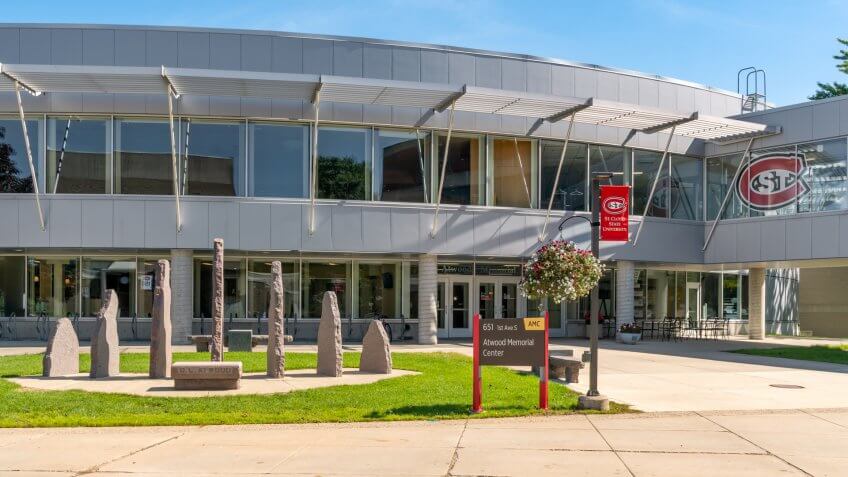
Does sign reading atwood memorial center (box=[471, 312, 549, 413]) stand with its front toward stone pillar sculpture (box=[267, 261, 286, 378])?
no

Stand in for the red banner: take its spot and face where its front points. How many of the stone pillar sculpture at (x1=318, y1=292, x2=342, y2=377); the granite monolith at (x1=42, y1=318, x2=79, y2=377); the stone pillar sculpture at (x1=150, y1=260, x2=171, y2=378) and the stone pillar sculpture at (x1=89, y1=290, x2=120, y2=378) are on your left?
0

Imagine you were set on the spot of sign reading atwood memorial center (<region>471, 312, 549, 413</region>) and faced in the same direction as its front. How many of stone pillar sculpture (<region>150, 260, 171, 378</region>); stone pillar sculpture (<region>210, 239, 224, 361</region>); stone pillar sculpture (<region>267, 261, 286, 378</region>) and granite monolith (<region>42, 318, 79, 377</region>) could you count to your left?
0

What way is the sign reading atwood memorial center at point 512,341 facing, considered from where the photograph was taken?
facing the viewer

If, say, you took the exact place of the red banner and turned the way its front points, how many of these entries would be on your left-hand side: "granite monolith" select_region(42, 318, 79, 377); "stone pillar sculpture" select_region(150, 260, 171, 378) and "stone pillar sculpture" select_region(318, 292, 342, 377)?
0

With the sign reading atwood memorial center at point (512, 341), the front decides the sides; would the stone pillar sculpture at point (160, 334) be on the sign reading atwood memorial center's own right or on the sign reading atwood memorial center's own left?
on the sign reading atwood memorial center's own right

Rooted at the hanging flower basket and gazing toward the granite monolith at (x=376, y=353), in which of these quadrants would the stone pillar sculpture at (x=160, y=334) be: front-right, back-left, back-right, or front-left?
front-left

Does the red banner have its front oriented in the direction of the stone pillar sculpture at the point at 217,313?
no

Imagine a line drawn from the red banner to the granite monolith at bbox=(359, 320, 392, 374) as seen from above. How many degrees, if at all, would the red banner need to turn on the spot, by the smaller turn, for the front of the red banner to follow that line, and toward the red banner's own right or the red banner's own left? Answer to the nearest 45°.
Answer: approximately 90° to the red banner's own right

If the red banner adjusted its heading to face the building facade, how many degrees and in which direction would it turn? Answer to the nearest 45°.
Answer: approximately 135° to its right

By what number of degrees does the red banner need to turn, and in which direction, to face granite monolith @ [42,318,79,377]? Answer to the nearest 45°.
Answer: approximately 90° to its right

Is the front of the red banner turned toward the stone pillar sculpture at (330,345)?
no

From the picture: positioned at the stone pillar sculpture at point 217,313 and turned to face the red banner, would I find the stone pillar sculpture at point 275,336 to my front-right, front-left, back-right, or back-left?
front-right

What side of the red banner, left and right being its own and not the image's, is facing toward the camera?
front

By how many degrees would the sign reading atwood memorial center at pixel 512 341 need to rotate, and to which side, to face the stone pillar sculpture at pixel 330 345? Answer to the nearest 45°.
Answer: approximately 135° to its right

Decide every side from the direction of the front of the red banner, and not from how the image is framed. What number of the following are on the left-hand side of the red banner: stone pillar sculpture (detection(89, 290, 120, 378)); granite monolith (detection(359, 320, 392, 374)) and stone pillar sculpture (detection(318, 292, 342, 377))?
0

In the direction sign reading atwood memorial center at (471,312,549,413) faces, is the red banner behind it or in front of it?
behind

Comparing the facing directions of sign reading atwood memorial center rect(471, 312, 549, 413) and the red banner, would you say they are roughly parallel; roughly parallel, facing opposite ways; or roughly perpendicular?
roughly parallel

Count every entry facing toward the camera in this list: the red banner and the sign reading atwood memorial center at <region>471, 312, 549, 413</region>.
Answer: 2
